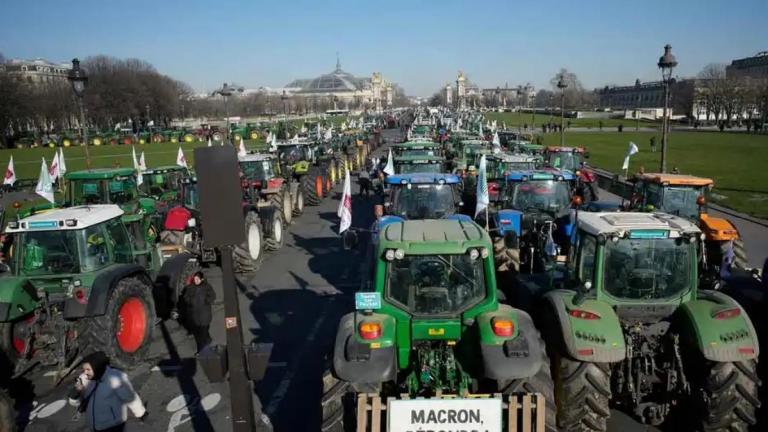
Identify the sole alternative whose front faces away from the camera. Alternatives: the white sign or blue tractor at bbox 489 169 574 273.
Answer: the blue tractor

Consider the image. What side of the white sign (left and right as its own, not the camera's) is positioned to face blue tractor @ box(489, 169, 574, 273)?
back

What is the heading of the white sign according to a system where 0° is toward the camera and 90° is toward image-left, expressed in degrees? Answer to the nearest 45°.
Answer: approximately 0°

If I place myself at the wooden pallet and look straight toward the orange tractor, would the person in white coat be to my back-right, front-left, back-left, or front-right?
back-left

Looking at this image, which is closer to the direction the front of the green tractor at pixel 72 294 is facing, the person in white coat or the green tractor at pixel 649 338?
the green tractor

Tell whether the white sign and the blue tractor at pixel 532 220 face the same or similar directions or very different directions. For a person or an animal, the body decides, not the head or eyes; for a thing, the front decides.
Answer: very different directions

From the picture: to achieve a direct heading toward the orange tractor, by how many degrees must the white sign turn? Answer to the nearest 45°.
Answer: approximately 135° to its left

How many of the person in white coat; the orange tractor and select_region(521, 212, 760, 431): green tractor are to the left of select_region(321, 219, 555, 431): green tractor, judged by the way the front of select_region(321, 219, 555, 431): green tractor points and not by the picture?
1

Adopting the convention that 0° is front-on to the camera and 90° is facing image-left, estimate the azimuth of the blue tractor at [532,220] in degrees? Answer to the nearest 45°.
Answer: approximately 180°

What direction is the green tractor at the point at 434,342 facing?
away from the camera

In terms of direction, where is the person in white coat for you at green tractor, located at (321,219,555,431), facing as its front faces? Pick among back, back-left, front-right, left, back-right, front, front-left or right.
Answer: left
